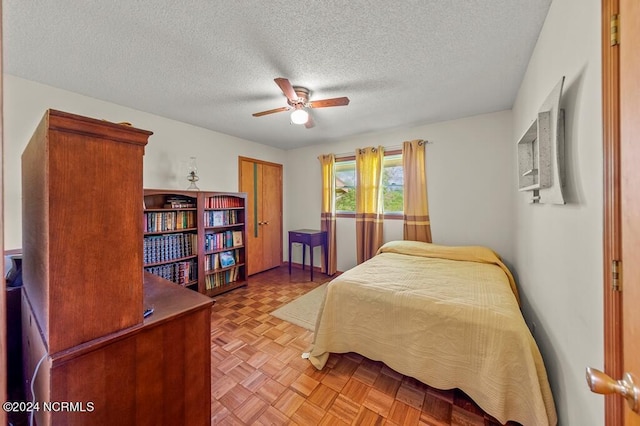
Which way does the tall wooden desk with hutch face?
to the viewer's right

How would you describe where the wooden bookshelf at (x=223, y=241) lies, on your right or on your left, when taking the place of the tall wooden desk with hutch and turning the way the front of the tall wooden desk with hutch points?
on your left

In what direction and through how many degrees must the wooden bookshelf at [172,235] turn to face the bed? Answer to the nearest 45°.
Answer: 0° — it already faces it

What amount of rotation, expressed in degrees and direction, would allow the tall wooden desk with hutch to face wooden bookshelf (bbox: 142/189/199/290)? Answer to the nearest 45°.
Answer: approximately 90° to its left

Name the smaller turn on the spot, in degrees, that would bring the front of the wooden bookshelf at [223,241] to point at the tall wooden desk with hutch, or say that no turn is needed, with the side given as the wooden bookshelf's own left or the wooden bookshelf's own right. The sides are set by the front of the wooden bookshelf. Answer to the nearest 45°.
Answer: approximately 45° to the wooden bookshelf's own right

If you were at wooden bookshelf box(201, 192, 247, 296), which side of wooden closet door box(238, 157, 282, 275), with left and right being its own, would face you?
right
